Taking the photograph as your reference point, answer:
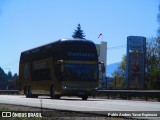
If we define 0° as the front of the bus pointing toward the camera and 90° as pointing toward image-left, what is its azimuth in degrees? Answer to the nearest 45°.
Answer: approximately 315°
